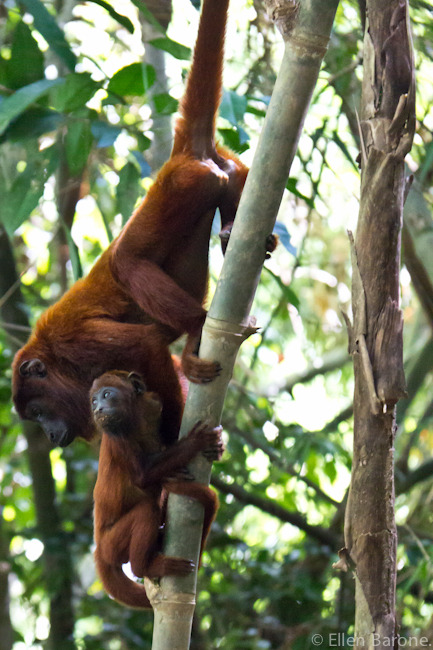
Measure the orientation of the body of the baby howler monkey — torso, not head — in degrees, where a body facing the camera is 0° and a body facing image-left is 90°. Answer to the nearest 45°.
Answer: approximately 270°
